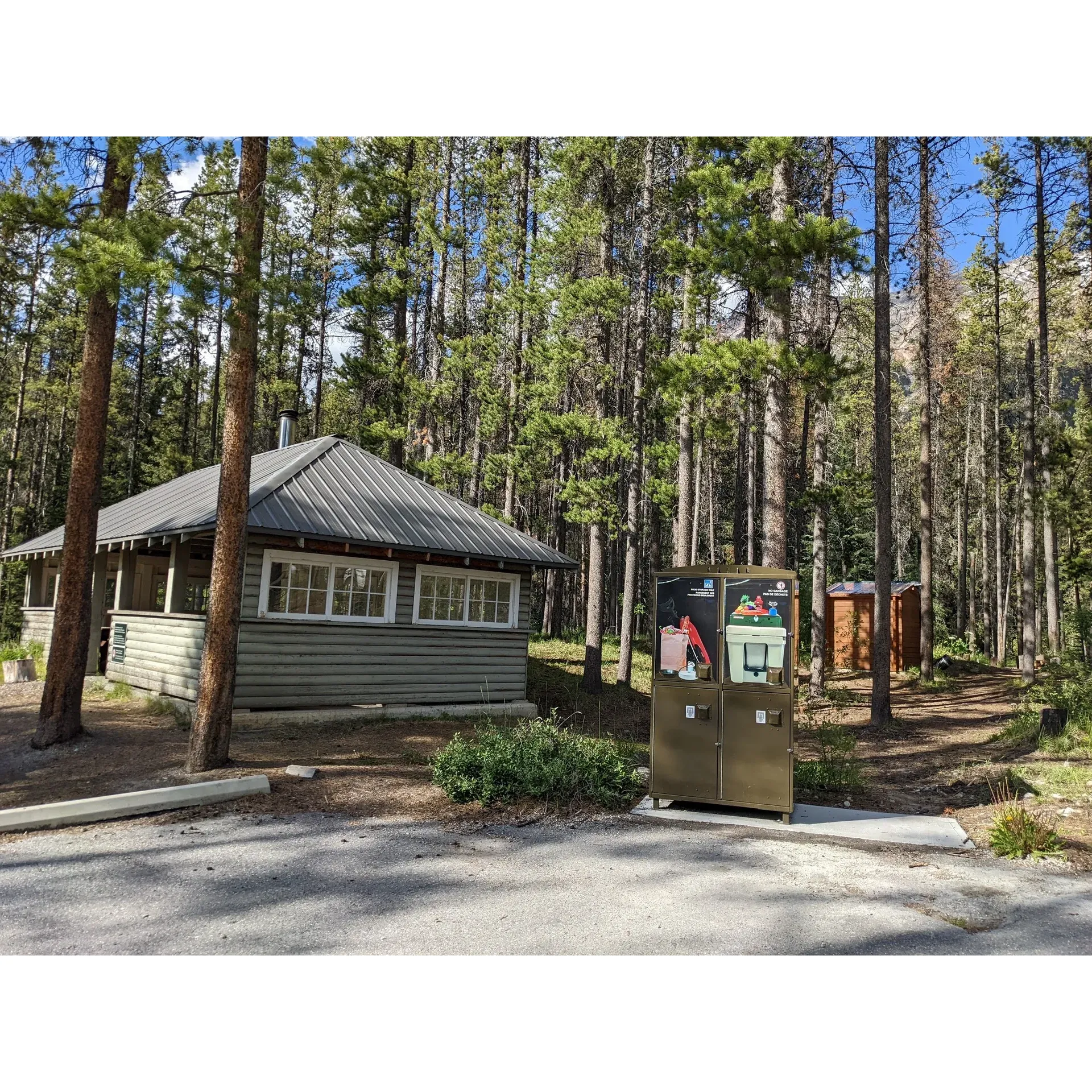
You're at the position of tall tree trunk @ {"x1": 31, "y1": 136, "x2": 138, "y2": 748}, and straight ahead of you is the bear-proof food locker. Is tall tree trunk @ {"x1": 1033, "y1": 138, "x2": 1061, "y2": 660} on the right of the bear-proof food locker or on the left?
left

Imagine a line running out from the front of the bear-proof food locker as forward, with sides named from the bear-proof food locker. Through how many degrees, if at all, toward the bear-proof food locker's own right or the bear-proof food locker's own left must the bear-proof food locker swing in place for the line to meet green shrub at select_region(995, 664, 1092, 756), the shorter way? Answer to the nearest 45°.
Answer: approximately 135° to the bear-proof food locker's own left

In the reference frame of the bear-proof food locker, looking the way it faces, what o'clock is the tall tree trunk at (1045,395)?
The tall tree trunk is roughly at 7 o'clock from the bear-proof food locker.

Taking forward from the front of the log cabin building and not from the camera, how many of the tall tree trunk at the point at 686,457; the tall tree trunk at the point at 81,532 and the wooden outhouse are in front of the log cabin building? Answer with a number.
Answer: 1

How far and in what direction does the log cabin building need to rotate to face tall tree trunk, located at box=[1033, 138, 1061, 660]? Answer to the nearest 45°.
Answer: approximately 135° to its left

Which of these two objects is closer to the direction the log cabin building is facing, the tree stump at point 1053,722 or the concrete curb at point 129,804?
the concrete curb

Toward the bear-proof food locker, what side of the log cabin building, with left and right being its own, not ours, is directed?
left

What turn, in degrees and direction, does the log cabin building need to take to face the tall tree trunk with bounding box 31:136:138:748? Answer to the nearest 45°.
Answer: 0° — it already faces it

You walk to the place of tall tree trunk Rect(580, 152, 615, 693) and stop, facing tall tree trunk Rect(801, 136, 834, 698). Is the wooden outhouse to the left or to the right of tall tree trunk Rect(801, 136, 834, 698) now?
left

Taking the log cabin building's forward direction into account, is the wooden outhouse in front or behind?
behind

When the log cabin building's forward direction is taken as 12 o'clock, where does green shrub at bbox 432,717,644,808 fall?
The green shrub is roughly at 10 o'clock from the log cabin building.

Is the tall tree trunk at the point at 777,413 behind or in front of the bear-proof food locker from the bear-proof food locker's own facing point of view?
behind

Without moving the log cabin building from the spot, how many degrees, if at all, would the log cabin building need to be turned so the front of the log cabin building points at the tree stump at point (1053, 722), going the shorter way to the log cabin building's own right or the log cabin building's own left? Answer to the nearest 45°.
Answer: approximately 90° to the log cabin building's own left

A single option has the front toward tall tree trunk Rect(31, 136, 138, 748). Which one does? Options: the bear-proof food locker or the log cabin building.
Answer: the log cabin building
